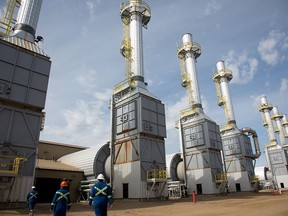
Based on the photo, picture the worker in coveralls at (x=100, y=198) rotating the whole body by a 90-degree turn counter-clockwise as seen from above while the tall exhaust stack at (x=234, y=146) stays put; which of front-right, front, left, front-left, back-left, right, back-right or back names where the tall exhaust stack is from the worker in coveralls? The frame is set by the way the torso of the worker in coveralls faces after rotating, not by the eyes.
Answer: back-right

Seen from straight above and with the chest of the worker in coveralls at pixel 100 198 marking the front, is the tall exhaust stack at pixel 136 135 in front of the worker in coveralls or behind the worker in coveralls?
in front

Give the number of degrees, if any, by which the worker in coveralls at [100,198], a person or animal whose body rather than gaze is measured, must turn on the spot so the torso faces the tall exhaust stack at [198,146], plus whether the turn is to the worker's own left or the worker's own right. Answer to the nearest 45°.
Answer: approximately 45° to the worker's own right

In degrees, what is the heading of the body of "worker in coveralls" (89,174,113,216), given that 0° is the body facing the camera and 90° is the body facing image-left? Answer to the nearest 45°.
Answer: approximately 180°

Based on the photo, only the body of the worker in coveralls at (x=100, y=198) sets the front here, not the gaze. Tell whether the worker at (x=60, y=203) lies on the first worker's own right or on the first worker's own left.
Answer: on the first worker's own left
